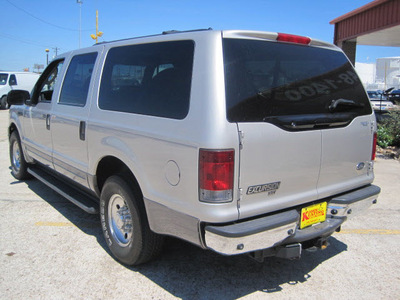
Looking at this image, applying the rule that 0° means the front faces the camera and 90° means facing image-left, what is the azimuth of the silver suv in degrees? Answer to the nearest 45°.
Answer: approximately 135°

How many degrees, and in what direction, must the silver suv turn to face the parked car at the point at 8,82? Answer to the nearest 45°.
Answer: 0° — it already faces it
